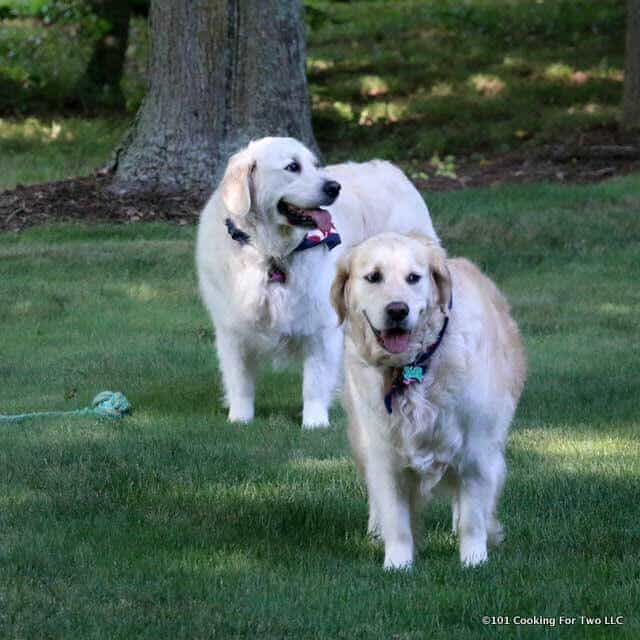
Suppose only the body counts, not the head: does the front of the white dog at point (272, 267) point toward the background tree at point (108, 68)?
no

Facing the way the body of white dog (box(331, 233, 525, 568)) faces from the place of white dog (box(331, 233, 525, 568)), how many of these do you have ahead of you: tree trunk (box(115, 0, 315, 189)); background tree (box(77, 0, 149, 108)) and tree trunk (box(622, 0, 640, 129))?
0

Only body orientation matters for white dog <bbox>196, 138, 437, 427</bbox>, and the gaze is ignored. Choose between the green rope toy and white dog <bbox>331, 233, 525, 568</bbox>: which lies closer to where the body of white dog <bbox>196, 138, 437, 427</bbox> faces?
the green rope toy

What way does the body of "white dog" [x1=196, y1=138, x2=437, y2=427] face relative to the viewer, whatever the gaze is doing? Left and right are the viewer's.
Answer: facing the viewer and to the left of the viewer

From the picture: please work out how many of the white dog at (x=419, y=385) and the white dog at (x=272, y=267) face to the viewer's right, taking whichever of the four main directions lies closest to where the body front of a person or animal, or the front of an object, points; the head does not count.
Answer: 0

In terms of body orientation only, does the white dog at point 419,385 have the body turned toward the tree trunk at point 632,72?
no

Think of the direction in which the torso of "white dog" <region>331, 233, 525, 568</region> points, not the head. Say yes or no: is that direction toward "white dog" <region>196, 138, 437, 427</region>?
no

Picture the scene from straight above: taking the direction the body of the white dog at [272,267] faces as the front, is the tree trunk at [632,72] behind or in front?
behind

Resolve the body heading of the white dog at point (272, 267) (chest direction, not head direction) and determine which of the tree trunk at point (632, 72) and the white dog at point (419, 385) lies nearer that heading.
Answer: the white dog

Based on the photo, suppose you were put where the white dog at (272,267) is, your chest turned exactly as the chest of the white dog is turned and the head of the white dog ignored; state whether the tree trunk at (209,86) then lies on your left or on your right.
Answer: on your right

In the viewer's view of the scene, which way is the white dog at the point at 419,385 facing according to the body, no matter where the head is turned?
toward the camera

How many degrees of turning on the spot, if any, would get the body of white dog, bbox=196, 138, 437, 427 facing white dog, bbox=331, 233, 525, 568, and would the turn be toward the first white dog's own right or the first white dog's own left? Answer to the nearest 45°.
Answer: approximately 45° to the first white dog's own left

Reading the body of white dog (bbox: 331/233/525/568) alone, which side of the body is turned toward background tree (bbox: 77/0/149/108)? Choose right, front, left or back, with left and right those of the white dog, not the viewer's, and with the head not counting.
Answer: back
